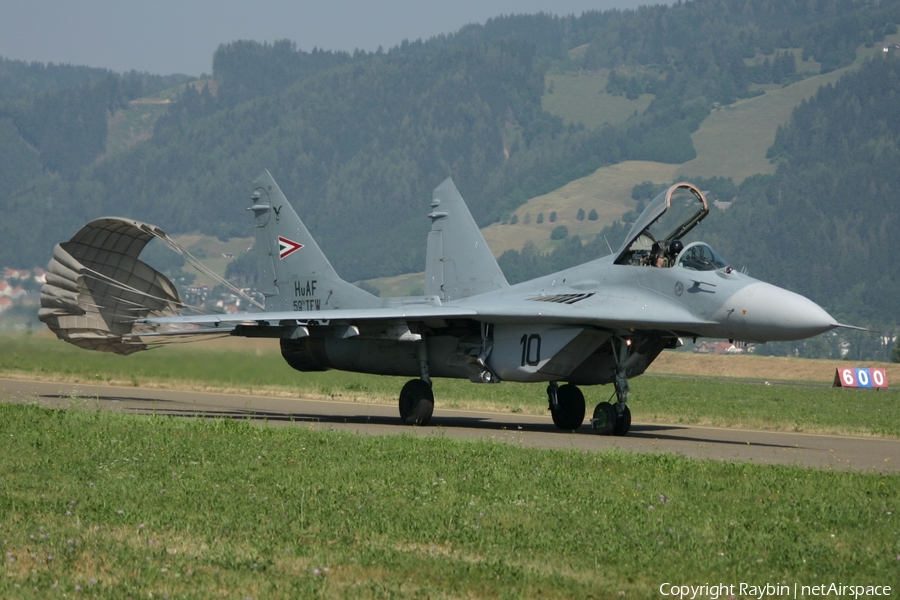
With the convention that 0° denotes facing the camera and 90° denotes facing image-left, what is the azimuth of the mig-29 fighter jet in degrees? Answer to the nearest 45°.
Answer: approximately 315°

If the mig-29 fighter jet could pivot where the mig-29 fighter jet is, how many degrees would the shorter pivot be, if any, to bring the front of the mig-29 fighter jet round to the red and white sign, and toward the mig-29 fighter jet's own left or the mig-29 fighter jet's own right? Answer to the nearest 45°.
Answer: approximately 90° to the mig-29 fighter jet's own left

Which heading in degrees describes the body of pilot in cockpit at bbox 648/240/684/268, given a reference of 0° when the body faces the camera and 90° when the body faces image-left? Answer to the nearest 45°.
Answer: approximately 315°

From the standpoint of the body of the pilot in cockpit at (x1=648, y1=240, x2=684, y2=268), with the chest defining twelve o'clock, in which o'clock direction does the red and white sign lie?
The red and white sign is roughly at 8 o'clock from the pilot in cockpit.
